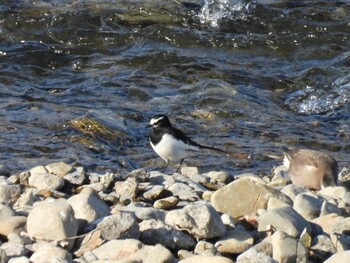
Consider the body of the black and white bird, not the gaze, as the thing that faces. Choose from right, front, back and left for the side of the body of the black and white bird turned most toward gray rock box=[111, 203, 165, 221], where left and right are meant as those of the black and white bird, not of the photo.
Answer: left

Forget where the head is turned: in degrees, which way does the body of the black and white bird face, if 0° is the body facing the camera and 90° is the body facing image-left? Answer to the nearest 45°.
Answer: approximately 90°

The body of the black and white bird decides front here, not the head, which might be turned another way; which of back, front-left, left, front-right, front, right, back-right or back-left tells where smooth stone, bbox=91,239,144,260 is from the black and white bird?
left

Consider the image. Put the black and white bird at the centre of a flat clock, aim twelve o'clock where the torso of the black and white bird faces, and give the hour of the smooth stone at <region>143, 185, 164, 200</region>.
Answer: The smooth stone is roughly at 9 o'clock from the black and white bird.

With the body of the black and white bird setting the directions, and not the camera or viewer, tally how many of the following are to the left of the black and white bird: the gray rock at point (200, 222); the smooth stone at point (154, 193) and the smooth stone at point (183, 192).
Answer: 3

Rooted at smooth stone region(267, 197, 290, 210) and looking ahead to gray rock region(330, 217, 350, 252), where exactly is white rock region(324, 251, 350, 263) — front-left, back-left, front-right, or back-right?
front-right

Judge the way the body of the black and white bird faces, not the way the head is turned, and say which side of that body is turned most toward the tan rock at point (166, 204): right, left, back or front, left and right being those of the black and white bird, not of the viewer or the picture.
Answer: left
